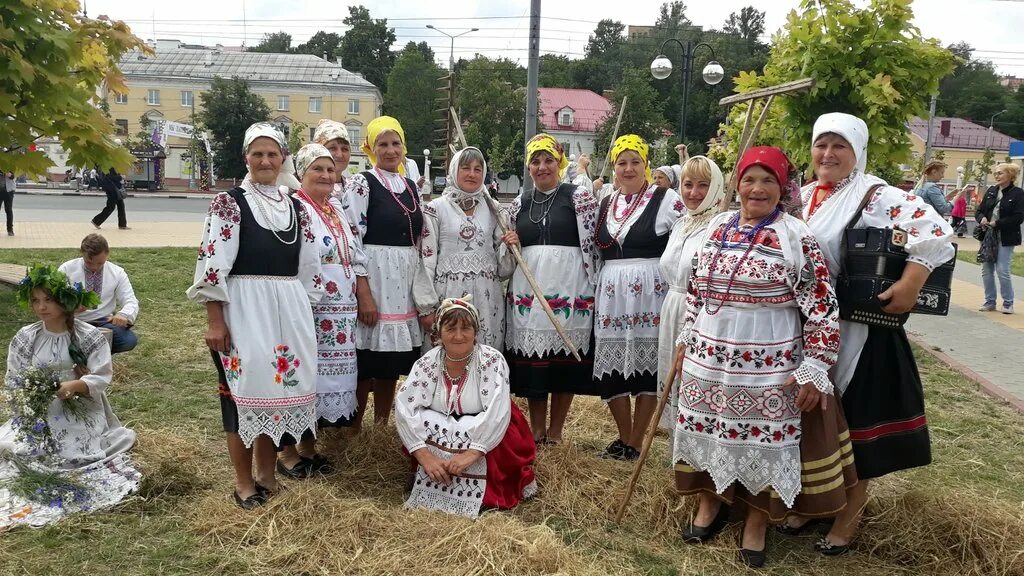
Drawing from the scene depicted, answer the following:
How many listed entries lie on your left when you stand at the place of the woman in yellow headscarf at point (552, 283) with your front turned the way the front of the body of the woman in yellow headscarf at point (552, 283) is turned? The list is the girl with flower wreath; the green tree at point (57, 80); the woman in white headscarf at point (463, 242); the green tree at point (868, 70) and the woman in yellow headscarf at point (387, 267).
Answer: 1

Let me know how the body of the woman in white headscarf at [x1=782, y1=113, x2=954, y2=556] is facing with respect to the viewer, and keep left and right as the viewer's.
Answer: facing the viewer and to the left of the viewer

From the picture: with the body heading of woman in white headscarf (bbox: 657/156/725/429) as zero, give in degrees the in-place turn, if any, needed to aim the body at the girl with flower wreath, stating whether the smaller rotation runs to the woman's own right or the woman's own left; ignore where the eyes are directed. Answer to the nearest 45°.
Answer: approximately 45° to the woman's own right

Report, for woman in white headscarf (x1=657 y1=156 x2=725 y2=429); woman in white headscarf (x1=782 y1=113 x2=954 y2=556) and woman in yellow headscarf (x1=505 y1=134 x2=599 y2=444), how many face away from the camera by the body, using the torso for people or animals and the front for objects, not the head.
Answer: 0

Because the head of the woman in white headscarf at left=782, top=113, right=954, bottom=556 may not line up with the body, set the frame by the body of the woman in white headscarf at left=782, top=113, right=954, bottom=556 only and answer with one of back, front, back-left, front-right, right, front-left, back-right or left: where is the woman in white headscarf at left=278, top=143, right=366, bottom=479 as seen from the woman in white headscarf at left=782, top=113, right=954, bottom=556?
front-right

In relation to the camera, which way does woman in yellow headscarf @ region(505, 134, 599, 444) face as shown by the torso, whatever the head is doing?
toward the camera

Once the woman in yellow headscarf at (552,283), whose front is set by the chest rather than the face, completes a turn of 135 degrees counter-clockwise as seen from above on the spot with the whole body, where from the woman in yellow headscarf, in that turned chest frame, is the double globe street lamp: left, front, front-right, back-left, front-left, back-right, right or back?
front-left
